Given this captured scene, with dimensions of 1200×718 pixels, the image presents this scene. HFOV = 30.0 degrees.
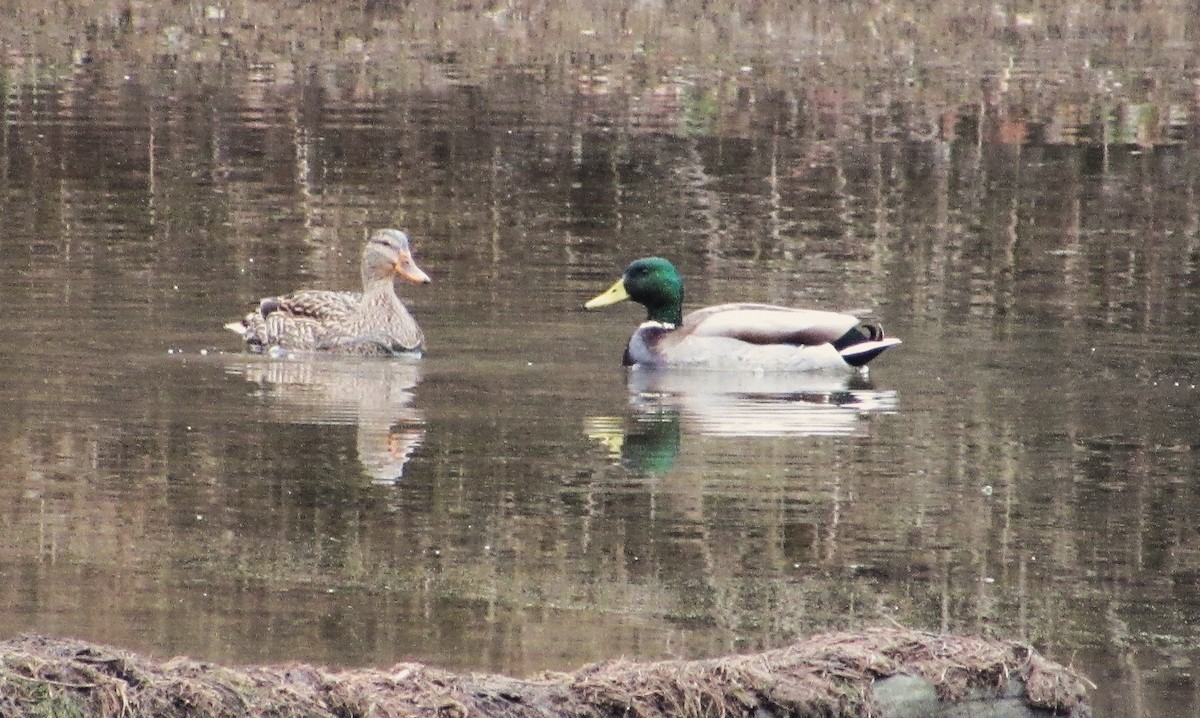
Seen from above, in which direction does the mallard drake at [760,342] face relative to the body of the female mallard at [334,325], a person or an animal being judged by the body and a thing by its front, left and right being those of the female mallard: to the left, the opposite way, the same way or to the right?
the opposite way

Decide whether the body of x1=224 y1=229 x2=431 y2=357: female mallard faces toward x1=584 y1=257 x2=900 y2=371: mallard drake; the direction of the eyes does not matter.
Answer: yes

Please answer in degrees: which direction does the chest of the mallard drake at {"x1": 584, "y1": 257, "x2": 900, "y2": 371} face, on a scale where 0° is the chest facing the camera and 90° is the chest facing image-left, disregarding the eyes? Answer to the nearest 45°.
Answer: approximately 90°

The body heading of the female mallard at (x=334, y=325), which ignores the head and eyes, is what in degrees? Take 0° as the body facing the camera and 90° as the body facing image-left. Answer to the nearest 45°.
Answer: approximately 270°

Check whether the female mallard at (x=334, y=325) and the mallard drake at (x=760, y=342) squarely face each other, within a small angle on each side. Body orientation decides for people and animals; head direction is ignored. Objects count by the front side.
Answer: yes

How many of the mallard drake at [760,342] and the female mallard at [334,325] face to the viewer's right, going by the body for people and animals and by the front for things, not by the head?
1

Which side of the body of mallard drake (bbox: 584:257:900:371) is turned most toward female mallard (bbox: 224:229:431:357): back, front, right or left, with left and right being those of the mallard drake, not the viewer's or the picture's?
front
